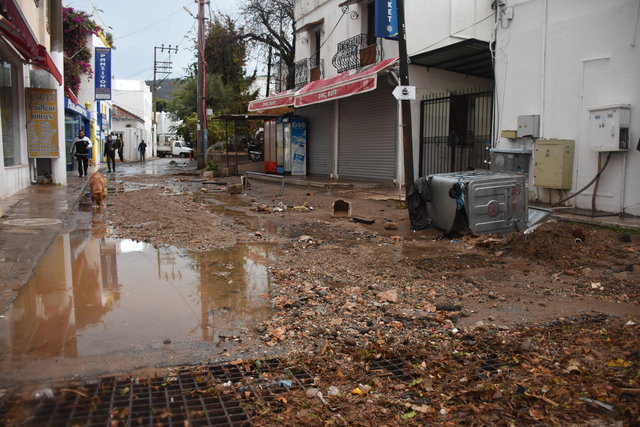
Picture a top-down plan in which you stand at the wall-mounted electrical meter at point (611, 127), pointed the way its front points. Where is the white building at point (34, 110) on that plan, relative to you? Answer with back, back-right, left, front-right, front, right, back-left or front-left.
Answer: front-right

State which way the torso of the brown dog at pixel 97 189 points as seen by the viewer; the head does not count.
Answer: toward the camera

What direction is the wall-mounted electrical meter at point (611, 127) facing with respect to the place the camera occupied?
facing the viewer and to the left of the viewer

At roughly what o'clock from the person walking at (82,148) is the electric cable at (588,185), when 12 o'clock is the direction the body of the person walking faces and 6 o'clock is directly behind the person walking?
The electric cable is roughly at 11 o'clock from the person walking.

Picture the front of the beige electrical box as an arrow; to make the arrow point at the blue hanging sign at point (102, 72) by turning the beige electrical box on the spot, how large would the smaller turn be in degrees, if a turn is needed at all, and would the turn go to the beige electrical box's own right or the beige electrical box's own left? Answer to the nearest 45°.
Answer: approximately 90° to the beige electrical box's own right

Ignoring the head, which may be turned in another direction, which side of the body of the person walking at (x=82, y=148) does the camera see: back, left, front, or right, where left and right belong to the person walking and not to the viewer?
front

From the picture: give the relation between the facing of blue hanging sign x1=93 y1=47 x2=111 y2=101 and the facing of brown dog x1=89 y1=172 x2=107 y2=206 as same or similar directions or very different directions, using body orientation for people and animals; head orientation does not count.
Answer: same or similar directions

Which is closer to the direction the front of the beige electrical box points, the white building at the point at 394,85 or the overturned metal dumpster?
the overturned metal dumpster

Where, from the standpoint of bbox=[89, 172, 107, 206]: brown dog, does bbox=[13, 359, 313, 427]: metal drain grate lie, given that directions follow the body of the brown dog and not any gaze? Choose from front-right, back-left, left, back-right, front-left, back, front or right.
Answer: front

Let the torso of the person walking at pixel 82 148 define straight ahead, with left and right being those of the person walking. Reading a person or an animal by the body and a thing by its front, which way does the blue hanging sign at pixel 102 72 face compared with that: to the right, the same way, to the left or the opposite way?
the same way

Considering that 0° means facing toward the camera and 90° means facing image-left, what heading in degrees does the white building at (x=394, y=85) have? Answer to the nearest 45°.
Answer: approximately 45°

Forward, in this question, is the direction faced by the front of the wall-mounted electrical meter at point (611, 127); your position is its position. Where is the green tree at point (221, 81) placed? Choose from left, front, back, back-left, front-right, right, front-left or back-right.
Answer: right

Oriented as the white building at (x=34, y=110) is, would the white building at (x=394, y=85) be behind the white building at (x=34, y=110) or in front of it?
in front

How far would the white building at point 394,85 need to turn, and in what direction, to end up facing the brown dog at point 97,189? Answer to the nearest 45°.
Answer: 0° — it already faces it

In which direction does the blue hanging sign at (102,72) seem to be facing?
toward the camera
